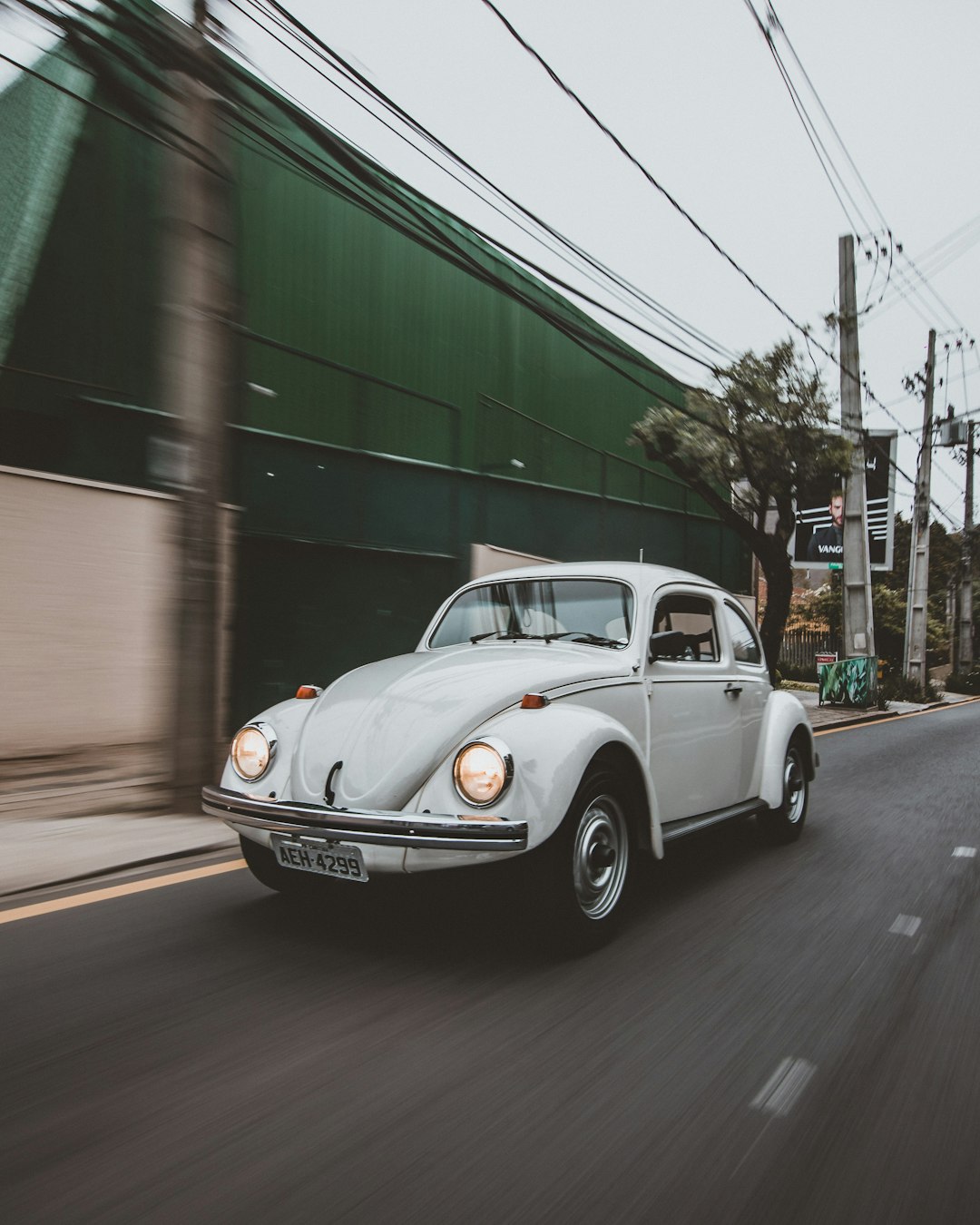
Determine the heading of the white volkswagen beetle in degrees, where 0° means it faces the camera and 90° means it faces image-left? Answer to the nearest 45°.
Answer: approximately 45°

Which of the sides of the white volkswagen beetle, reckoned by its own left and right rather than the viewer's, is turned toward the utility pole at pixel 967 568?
back

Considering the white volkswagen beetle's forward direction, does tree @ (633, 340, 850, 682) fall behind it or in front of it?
behind

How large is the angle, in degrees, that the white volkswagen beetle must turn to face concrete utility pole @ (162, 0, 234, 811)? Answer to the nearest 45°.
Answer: approximately 90° to its right

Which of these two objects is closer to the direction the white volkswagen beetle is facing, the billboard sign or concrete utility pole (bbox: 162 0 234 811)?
the concrete utility pole

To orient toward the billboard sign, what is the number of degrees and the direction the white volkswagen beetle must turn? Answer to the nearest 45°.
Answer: approximately 180°

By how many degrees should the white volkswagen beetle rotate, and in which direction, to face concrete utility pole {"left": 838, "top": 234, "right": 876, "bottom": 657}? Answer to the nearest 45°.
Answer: approximately 180°
